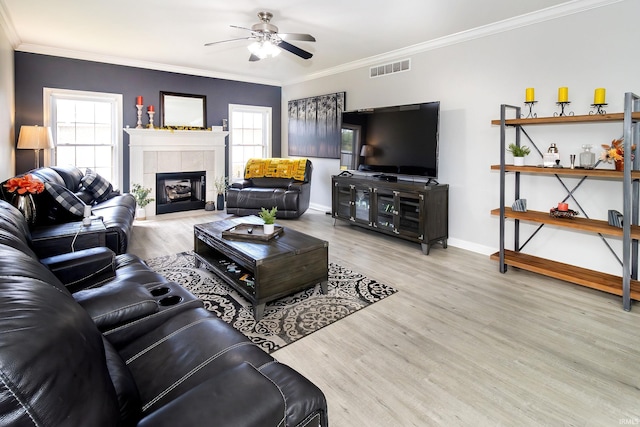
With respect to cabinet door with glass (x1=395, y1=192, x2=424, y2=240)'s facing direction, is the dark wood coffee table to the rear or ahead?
ahead

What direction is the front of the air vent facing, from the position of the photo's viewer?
facing the viewer and to the left of the viewer

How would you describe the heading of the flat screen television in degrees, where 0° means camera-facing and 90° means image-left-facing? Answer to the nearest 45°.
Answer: approximately 45°

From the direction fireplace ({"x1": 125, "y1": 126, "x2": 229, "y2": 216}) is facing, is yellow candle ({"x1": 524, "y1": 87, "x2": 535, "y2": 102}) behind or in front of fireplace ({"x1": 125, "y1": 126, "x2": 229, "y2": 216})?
in front

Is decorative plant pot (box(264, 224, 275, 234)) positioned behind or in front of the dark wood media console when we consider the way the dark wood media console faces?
in front

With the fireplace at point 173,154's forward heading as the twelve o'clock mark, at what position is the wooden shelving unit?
The wooden shelving unit is roughly at 11 o'clock from the fireplace.

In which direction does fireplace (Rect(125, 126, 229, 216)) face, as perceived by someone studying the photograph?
facing the viewer
